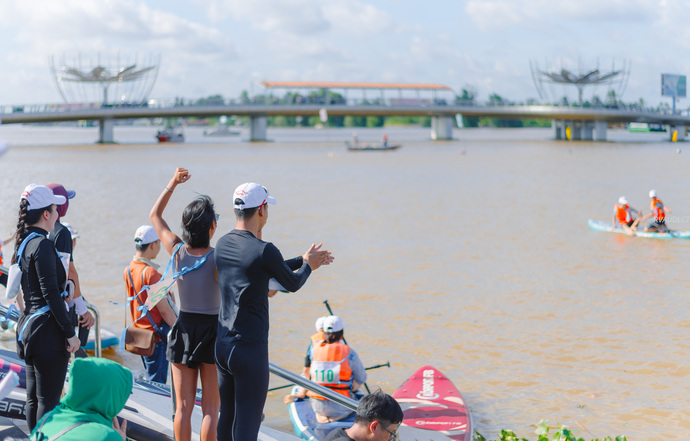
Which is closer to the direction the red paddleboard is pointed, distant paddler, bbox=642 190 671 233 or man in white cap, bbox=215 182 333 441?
the distant paddler

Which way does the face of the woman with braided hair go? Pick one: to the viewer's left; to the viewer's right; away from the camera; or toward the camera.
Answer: to the viewer's right

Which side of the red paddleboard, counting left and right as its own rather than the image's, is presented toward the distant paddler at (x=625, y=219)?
front

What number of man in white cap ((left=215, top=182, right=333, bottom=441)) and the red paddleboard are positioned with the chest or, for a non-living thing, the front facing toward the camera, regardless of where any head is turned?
0

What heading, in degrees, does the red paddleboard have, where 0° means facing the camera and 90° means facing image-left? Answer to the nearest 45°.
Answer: approximately 180°

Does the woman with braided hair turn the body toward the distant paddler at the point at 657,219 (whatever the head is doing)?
yes

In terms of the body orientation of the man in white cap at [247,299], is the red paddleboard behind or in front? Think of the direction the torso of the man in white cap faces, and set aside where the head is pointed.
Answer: in front

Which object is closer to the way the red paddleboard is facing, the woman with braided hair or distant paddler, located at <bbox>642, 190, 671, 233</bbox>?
the distant paddler

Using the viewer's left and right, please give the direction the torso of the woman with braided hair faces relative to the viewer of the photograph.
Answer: facing away from the viewer and to the right of the viewer

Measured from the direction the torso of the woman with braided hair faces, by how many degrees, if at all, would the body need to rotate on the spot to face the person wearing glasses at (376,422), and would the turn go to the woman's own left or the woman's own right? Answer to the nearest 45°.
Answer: approximately 90° to the woman's own right

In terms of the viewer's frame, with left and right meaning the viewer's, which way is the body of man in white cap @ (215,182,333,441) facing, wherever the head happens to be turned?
facing away from the viewer and to the right of the viewer

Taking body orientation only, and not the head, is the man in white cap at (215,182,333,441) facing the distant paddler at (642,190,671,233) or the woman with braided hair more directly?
the distant paddler
